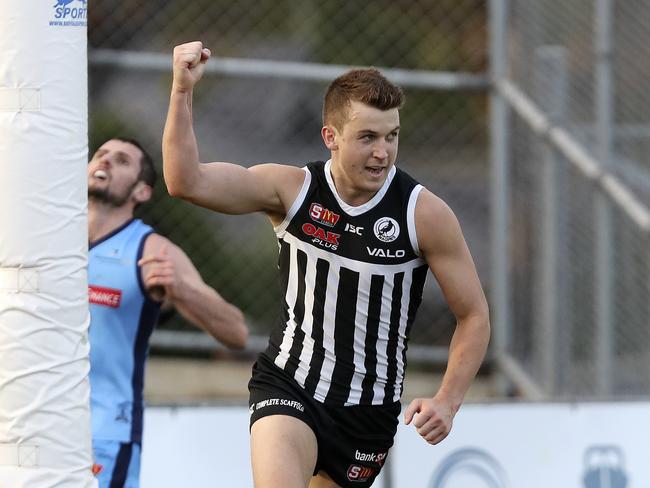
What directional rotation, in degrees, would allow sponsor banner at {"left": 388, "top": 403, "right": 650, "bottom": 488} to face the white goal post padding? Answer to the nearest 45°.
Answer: approximately 45° to its right

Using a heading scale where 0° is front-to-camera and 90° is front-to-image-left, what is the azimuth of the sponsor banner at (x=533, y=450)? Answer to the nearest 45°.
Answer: approximately 0°

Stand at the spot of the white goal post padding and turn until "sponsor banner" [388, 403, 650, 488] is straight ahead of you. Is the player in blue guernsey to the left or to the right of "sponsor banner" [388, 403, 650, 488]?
left

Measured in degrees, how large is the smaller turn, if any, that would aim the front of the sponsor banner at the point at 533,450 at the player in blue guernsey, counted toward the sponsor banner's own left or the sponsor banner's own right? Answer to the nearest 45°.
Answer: approximately 45° to the sponsor banner's own right
